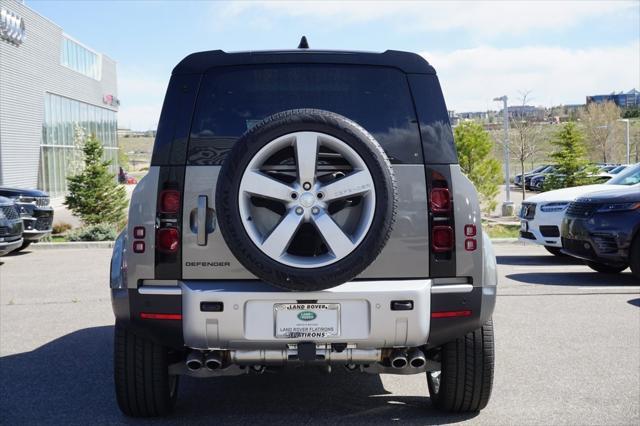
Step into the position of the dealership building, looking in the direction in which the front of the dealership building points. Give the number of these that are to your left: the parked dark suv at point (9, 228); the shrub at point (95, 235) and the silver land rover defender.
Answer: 0

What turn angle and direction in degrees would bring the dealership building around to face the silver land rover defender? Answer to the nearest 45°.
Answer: approximately 45° to its right

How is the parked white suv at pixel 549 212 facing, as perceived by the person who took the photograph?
facing the viewer and to the left of the viewer

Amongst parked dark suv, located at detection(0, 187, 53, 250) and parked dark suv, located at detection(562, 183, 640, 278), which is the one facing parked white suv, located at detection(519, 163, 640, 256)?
parked dark suv, located at detection(0, 187, 53, 250)

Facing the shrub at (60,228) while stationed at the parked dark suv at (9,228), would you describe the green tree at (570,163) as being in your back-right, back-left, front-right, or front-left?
front-right

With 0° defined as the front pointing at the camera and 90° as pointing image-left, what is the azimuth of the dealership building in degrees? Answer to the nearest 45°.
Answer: approximately 315°

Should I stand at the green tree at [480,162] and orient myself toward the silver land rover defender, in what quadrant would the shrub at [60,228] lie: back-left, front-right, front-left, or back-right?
front-right

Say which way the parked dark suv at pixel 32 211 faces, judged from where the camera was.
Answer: facing the viewer and to the right of the viewer

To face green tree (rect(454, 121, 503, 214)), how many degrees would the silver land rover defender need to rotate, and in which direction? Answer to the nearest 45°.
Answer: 0° — it already faces it

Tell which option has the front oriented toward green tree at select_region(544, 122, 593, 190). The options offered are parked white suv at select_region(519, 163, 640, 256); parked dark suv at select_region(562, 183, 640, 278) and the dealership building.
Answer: the dealership building

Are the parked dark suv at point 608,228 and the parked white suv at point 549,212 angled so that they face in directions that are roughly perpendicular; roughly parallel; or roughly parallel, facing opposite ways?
roughly parallel

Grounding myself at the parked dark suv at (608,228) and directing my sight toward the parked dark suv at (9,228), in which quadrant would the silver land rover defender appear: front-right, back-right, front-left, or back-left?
front-left

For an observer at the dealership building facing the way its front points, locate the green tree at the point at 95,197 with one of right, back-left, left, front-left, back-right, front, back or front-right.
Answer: front-right

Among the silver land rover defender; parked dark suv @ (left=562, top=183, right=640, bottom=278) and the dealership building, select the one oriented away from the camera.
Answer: the silver land rover defender

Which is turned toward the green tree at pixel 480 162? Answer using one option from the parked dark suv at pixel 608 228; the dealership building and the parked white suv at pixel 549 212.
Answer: the dealership building

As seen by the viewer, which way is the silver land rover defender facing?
away from the camera

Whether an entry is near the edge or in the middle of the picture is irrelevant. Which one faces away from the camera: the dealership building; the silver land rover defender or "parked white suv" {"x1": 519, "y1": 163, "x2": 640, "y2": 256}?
the silver land rover defender

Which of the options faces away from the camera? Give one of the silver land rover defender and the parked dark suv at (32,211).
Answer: the silver land rover defender

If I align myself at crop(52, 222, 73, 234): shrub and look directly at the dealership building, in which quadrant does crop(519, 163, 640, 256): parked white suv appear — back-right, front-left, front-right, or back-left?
back-right

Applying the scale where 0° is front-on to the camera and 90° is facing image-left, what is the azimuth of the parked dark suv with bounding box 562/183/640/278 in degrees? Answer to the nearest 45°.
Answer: approximately 45°
